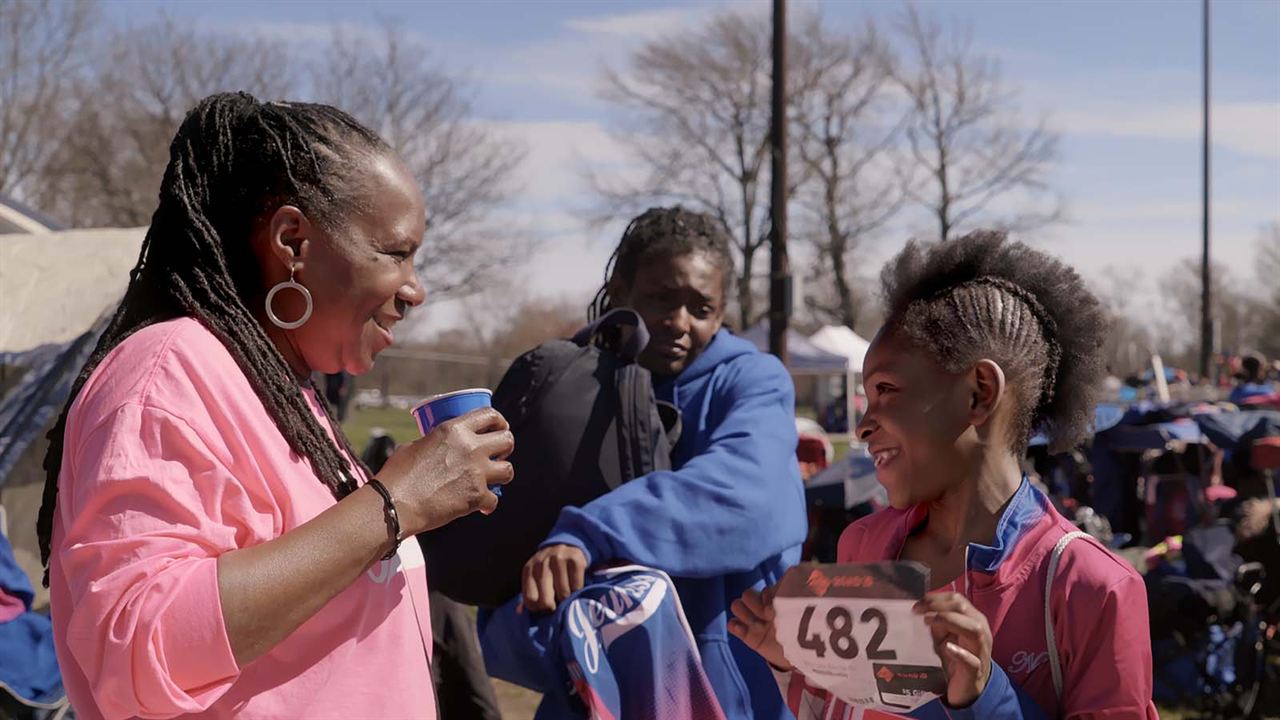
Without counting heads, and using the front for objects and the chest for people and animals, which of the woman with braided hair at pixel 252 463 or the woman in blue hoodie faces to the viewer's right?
the woman with braided hair

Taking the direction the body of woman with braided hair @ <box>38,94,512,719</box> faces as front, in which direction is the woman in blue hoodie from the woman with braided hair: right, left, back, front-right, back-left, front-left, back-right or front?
front-left

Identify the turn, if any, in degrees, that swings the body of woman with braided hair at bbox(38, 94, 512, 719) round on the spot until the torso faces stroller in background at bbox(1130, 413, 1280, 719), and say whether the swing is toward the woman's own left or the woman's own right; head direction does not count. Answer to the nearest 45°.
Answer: approximately 45° to the woman's own left

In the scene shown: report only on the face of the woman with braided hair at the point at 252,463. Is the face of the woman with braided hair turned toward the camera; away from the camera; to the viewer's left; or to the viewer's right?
to the viewer's right

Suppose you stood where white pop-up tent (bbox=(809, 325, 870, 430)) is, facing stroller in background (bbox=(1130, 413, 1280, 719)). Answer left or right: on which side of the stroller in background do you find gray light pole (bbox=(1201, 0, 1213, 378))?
left

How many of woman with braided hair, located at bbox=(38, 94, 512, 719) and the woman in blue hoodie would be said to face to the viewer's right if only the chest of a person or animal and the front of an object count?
1

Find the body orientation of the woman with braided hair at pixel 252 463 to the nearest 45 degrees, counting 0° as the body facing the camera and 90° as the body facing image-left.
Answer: approximately 270°

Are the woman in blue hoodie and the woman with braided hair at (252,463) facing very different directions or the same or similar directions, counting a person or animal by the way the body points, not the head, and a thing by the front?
very different directions

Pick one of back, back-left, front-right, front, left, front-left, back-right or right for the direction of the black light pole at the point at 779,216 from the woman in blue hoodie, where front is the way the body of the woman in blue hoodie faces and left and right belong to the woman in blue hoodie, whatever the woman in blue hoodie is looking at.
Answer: back-right
